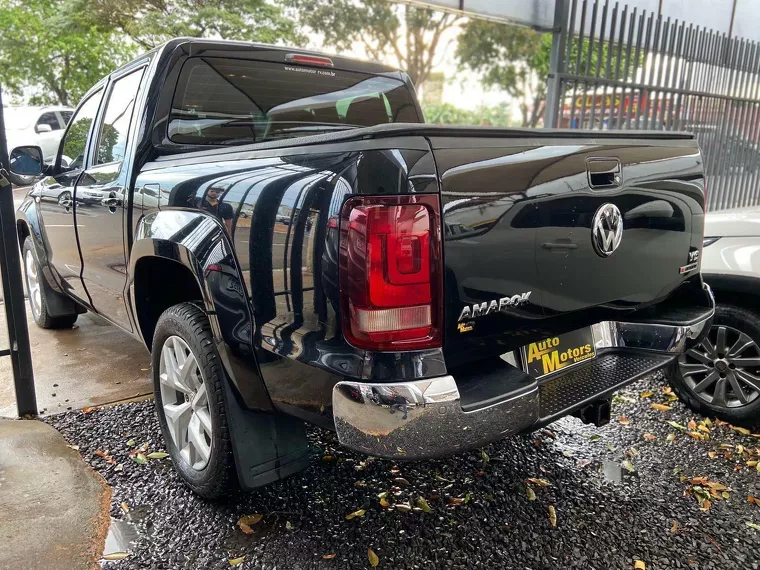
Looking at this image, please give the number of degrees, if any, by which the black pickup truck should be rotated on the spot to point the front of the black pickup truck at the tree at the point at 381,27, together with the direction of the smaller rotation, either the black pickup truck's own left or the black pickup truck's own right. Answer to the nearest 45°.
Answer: approximately 45° to the black pickup truck's own right

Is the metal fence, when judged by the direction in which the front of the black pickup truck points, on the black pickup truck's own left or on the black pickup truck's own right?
on the black pickup truck's own right

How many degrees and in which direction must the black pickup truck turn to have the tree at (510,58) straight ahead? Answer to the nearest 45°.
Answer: approximately 45° to its right

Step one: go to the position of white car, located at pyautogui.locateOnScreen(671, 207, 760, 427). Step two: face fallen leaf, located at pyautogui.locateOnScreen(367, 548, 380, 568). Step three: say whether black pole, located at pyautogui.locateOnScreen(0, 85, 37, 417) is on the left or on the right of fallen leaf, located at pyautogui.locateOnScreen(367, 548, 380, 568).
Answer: right

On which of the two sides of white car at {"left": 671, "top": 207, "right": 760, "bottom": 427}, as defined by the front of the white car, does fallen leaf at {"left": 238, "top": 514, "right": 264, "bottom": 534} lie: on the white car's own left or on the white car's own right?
on the white car's own left

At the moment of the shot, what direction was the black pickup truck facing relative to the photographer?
facing away from the viewer and to the left of the viewer

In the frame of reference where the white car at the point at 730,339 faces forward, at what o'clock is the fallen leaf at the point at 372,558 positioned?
The fallen leaf is roughly at 10 o'clock from the white car.

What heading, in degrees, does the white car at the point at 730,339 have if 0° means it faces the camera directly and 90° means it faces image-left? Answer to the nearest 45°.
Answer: approximately 90°
